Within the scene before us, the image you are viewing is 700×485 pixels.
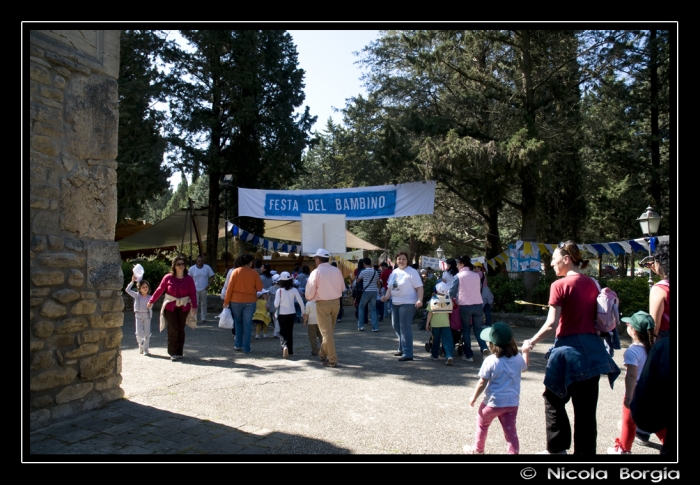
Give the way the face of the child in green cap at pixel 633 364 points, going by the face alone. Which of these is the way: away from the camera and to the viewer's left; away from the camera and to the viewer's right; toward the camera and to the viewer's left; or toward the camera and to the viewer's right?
away from the camera and to the viewer's left

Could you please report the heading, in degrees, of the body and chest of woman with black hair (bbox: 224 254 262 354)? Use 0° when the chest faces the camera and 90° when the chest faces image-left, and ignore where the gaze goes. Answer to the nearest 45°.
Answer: approximately 180°

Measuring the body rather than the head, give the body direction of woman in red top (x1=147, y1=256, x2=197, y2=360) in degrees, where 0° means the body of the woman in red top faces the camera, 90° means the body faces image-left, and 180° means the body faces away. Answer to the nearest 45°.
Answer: approximately 0°

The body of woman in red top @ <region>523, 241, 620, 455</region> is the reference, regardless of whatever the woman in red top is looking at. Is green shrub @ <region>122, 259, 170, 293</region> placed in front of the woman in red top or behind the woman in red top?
in front

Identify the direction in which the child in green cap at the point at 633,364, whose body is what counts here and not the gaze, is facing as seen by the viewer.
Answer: to the viewer's left

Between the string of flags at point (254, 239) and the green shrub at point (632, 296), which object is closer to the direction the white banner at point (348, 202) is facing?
the green shrub

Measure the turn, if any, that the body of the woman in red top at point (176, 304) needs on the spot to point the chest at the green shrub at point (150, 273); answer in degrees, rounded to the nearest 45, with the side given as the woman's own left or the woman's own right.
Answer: approximately 180°

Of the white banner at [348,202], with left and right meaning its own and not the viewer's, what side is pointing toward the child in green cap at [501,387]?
front

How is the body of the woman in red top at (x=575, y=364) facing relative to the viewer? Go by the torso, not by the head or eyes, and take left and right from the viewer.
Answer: facing away from the viewer and to the left of the viewer
